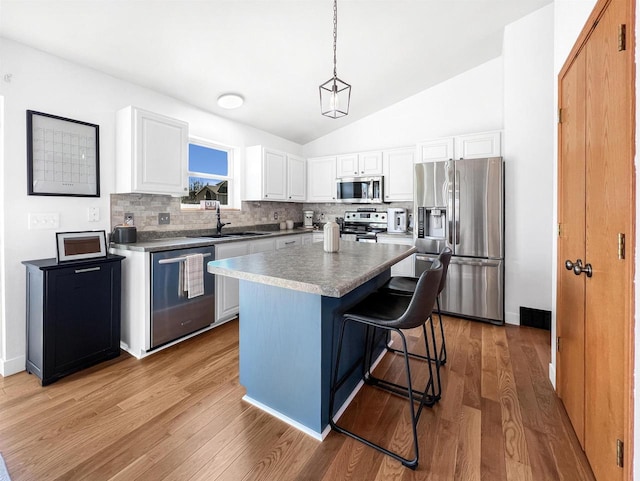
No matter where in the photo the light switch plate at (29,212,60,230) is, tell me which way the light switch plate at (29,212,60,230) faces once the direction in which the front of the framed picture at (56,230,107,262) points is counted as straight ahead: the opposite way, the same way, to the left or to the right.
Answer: the same way

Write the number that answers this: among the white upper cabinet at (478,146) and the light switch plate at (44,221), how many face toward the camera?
2

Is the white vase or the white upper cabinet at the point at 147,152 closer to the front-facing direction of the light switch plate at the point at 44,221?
the white vase

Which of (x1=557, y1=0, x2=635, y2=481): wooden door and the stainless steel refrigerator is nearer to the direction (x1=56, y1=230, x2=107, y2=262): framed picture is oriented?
the wooden door

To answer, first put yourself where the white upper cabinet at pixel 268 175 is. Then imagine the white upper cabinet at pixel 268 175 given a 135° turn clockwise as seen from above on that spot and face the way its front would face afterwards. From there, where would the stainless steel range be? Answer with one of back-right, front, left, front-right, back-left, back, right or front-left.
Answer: back

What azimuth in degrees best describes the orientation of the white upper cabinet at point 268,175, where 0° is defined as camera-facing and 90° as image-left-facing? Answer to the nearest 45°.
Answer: approximately 315°

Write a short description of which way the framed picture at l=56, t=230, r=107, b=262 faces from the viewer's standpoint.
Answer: facing the viewer

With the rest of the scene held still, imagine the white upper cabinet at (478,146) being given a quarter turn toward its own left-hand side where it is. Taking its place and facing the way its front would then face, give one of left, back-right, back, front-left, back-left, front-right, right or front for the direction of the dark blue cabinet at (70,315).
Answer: back-right

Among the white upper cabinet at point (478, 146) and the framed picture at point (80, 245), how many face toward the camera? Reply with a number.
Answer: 2

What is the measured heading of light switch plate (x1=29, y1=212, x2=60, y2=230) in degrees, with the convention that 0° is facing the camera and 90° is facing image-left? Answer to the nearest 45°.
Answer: approximately 0°

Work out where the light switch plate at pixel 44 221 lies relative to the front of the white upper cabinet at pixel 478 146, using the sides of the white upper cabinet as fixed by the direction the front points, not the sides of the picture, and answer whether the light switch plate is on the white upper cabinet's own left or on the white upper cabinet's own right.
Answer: on the white upper cabinet's own right

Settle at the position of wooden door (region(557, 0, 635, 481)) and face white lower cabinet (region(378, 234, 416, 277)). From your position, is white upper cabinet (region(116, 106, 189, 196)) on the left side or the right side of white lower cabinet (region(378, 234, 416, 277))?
left

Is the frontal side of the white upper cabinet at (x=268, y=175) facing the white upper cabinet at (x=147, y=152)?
no

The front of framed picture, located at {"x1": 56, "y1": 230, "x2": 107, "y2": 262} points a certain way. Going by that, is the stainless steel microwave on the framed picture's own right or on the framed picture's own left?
on the framed picture's own left

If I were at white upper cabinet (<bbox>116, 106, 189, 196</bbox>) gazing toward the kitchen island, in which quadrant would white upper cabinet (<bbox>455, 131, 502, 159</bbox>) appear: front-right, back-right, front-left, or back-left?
front-left

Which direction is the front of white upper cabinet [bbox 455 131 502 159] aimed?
toward the camera
